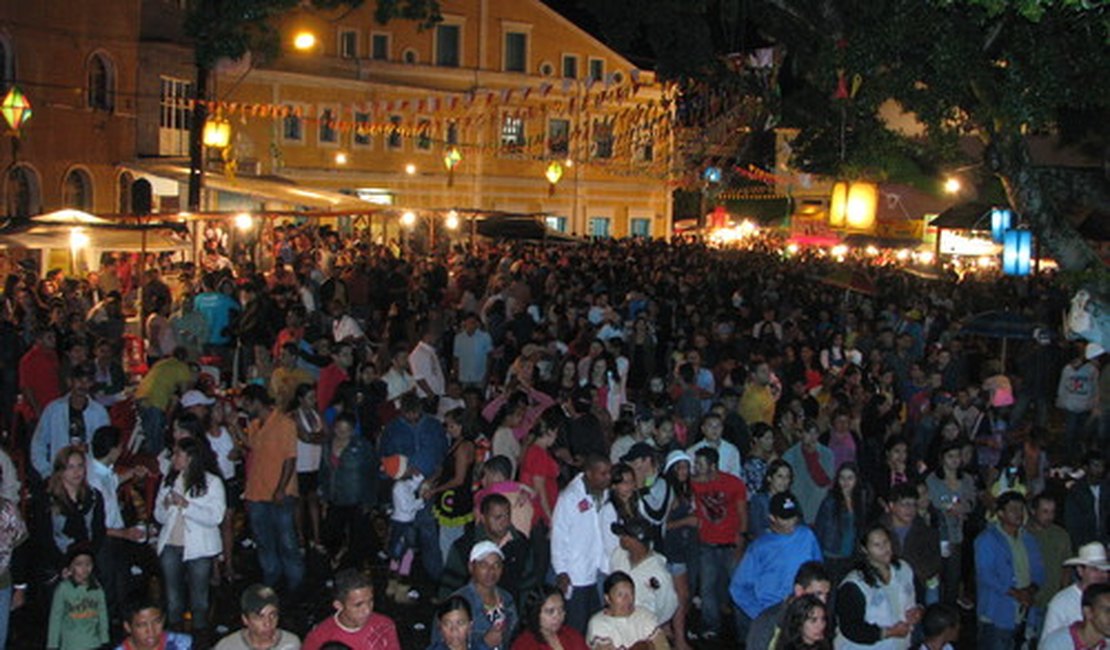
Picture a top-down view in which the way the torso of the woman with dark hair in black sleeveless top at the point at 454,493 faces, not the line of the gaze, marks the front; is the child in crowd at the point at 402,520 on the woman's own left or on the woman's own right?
on the woman's own right

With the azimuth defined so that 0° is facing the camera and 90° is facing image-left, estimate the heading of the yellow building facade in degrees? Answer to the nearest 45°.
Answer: approximately 0°

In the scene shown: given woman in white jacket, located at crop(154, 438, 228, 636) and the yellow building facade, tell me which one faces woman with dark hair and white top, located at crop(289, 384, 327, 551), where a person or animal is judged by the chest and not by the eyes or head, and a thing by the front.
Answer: the yellow building facade

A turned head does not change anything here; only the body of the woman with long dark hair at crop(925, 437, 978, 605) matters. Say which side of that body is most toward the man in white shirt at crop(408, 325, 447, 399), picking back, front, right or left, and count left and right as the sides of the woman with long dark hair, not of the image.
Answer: right

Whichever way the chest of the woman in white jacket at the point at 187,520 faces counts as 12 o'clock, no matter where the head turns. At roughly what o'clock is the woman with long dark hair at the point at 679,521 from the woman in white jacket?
The woman with long dark hair is roughly at 8 o'clock from the woman in white jacket.

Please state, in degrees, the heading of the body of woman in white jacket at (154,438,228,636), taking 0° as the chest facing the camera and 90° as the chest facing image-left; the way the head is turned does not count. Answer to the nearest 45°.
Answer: approximately 45°
